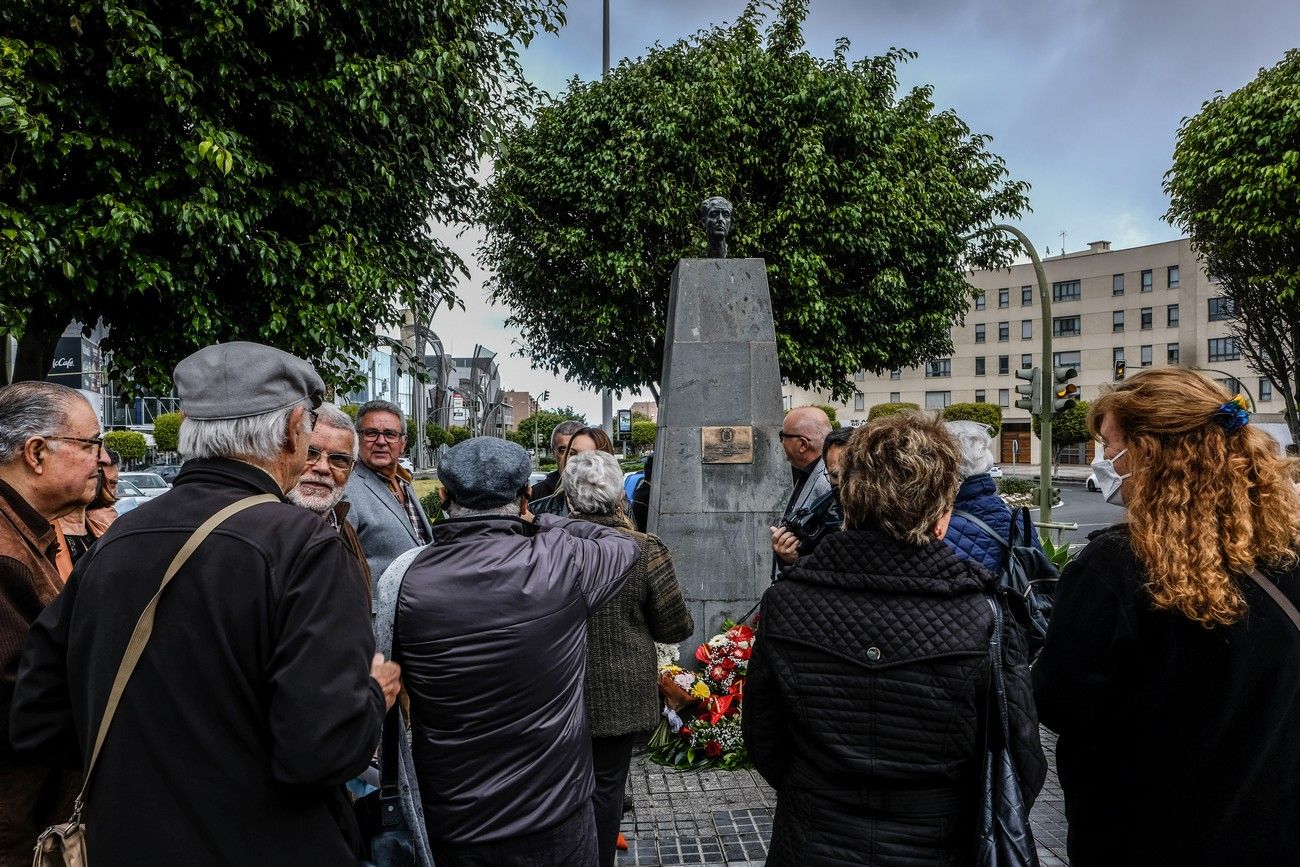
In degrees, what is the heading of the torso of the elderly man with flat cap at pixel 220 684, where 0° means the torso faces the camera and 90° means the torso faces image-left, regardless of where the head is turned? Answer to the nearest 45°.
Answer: approximately 225°

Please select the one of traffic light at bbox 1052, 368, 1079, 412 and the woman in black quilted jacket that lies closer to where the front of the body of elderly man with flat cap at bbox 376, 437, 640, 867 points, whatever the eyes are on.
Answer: the traffic light

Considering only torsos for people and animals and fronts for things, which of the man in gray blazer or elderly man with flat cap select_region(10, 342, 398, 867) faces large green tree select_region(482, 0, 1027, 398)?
the elderly man with flat cap

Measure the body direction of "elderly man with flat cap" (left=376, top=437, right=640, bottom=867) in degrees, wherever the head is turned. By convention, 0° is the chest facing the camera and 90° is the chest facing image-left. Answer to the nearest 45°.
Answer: approximately 180°

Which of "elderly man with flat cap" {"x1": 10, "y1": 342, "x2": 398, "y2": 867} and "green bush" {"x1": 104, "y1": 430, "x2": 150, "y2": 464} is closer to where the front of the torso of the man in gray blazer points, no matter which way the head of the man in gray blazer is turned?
the elderly man with flat cap

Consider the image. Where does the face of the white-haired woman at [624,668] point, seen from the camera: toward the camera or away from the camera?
away from the camera

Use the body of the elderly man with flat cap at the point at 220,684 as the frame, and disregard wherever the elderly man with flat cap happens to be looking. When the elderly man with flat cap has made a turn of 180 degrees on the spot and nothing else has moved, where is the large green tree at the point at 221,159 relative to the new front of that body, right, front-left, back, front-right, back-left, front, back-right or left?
back-right

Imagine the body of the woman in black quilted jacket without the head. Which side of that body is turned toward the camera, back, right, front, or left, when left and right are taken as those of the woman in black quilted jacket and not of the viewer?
back

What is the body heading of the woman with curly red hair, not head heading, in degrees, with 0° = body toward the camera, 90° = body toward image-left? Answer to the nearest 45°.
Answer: approximately 135°

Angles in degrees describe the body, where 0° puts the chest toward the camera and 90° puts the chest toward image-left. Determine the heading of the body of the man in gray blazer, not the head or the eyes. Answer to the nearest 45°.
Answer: approximately 315°

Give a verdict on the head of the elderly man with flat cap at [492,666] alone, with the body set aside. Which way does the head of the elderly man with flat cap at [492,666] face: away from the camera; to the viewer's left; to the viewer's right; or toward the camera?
away from the camera

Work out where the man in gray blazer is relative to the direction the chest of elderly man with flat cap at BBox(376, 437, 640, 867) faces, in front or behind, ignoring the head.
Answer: in front

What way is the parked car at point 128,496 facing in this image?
to the viewer's right

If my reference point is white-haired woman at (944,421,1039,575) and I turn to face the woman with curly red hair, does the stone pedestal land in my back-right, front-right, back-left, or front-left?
back-right
